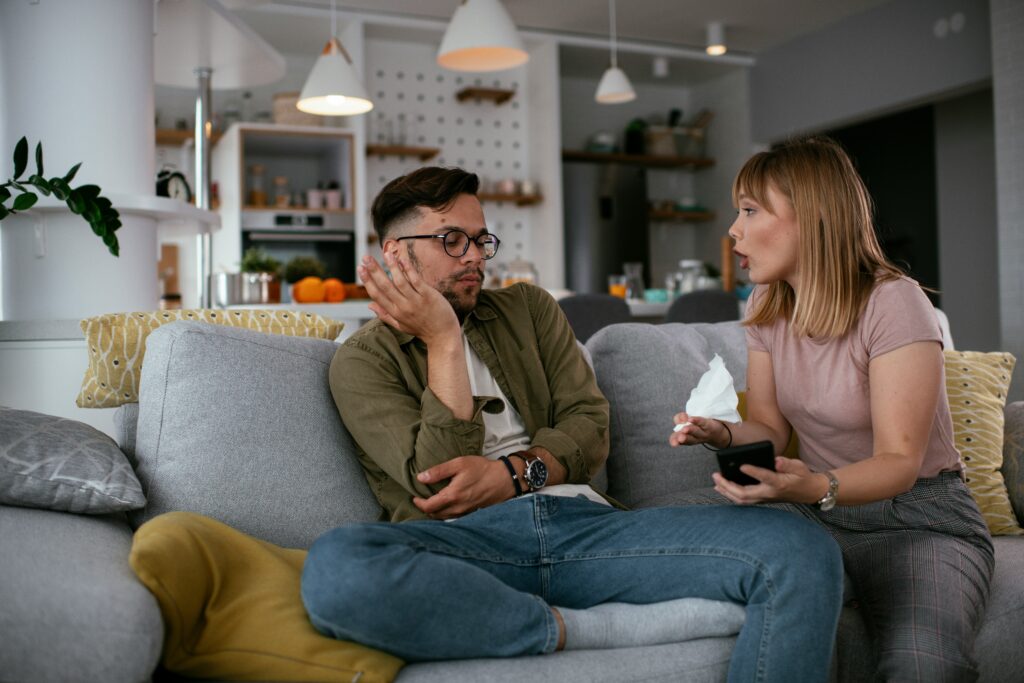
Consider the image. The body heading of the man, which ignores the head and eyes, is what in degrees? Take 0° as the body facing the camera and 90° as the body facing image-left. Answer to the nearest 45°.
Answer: approximately 0°

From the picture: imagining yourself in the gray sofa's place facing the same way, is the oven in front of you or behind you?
behind

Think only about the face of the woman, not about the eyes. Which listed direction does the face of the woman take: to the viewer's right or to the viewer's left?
to the viewer's left

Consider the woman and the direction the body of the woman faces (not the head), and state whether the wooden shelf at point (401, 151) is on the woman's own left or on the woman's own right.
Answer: on the woman's own right

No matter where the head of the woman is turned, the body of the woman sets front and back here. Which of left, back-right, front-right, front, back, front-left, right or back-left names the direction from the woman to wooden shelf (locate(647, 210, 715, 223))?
back-right

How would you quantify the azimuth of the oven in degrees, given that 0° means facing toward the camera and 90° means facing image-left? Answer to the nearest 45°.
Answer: approximately 0°
